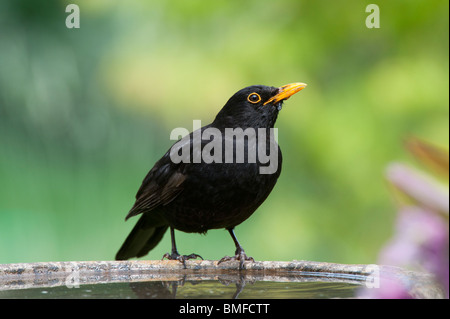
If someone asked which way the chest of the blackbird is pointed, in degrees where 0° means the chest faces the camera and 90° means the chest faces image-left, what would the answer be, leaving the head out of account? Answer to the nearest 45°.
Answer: approximately 315°
